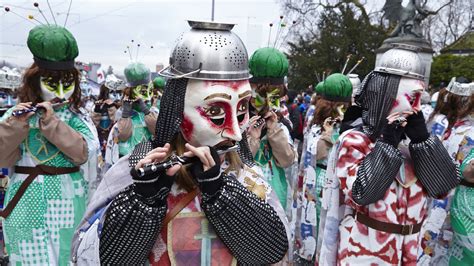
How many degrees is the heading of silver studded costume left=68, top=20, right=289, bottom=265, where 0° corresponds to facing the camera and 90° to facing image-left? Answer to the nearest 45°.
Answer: approximately 0°

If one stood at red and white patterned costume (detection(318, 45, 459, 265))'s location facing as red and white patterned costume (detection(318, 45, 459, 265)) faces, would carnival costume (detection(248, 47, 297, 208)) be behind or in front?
behind

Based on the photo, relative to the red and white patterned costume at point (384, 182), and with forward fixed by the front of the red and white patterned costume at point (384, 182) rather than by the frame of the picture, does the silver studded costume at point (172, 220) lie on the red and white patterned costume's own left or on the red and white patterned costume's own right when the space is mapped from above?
on the red and white patterned costume's own right

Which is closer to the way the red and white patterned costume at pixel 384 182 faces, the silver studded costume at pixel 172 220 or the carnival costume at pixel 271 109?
the silver studded costume

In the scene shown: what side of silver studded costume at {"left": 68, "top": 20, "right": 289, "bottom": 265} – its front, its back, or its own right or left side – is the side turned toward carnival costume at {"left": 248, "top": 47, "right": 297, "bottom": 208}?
back

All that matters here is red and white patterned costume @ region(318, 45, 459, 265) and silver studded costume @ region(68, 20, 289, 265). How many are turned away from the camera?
0
